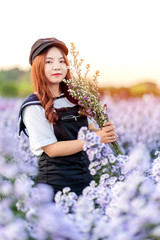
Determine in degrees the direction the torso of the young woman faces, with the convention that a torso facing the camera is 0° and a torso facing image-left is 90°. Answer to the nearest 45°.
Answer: approximately 315°
